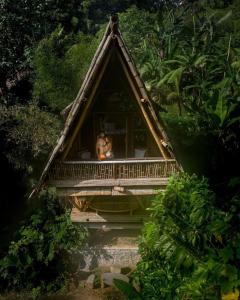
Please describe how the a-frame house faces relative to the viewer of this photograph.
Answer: facing the viewer
